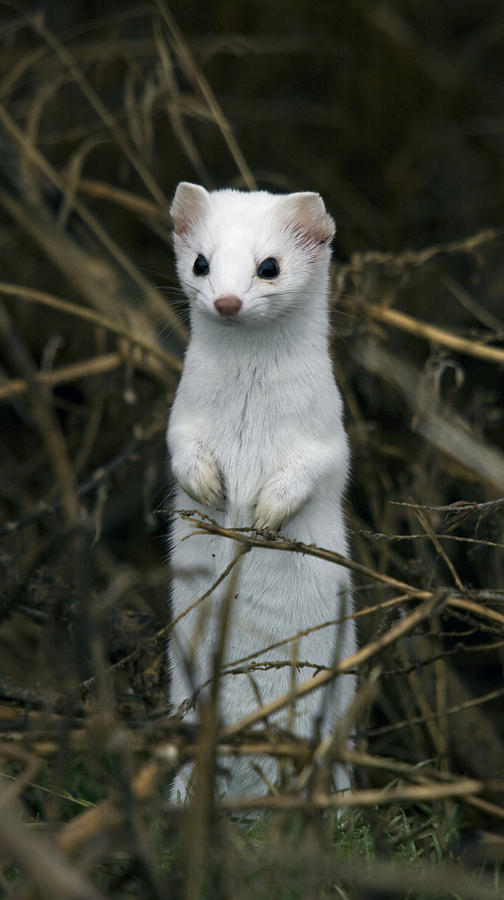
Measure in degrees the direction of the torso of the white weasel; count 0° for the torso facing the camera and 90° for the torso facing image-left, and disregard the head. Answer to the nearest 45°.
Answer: approximately 0°
